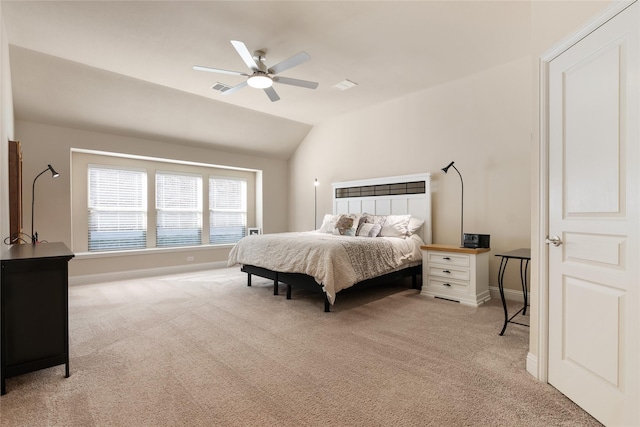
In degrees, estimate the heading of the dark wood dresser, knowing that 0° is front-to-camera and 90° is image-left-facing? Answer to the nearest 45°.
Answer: approximately 270°

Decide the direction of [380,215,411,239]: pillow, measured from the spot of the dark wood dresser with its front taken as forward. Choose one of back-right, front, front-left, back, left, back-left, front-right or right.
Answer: front

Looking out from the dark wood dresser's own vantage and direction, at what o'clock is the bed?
The bed is roughly at 12 o'clock from the dark wood dresser.

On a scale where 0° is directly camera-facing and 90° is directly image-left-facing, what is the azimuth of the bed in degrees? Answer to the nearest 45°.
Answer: approximately 45°

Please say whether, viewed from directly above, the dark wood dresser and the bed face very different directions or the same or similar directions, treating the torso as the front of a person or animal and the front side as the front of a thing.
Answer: very different directions

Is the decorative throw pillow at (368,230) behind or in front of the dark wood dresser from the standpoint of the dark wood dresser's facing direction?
in front

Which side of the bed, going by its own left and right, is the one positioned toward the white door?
left

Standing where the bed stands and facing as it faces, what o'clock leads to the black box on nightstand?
The black box on nightstand is roughly at 8 o'clock from the bed.

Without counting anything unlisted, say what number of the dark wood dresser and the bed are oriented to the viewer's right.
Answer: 1
